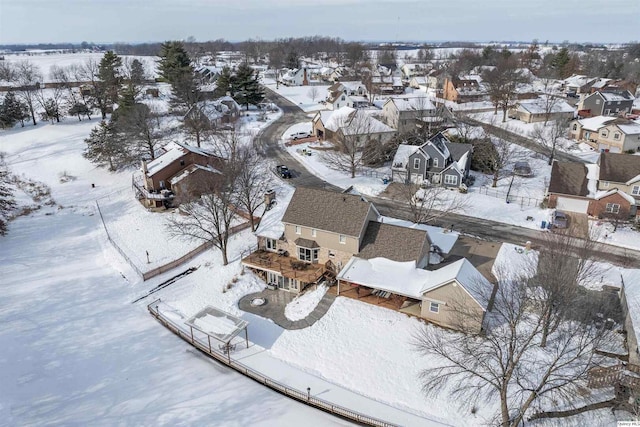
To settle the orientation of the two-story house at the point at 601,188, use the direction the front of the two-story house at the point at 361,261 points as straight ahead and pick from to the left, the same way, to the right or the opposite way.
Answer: the opposite way

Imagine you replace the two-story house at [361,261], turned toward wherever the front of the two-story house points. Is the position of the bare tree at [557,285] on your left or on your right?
on your right

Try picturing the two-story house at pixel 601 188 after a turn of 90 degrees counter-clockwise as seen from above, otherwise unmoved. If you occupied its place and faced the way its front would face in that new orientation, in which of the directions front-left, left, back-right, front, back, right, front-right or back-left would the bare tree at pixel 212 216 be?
back-right

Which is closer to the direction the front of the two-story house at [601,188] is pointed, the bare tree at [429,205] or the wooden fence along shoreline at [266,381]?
the wooden fence along shoreline

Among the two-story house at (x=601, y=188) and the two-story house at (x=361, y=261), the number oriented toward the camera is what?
1

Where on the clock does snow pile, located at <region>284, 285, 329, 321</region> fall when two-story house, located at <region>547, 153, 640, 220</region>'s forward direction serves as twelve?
The snow pile is roughly at 1 o'clock from the two-story house.

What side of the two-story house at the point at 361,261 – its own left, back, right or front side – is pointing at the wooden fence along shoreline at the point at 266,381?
back

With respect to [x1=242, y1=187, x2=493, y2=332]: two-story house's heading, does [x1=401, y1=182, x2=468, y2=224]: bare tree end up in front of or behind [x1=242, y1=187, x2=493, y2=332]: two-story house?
in front

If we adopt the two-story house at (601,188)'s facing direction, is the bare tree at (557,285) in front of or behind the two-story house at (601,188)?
in front

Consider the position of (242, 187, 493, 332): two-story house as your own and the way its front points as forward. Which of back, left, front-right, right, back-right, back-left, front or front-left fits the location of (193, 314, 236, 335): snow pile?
back

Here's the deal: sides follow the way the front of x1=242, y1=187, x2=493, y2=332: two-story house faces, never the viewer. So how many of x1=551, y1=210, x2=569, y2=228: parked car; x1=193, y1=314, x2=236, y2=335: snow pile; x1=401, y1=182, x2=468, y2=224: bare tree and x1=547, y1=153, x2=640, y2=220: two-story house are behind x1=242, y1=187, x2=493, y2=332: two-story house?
1

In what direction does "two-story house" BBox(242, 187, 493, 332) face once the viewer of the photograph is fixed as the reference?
facing away from the viewer and to the right of the viewer

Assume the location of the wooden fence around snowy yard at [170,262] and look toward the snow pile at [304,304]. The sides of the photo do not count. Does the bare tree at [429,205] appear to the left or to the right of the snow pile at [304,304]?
left

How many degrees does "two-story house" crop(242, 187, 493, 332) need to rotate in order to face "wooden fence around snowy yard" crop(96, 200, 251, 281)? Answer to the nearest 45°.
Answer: approximately 135° to its left

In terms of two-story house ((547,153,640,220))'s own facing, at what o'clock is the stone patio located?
The stone patio is roughly at 1 o'clock from the two-story house.

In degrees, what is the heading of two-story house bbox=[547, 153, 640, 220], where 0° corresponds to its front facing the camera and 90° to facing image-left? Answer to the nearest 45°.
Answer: approximately 0°

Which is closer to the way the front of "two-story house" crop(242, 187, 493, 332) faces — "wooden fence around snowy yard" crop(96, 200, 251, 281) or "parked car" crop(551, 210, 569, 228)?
the parked car
